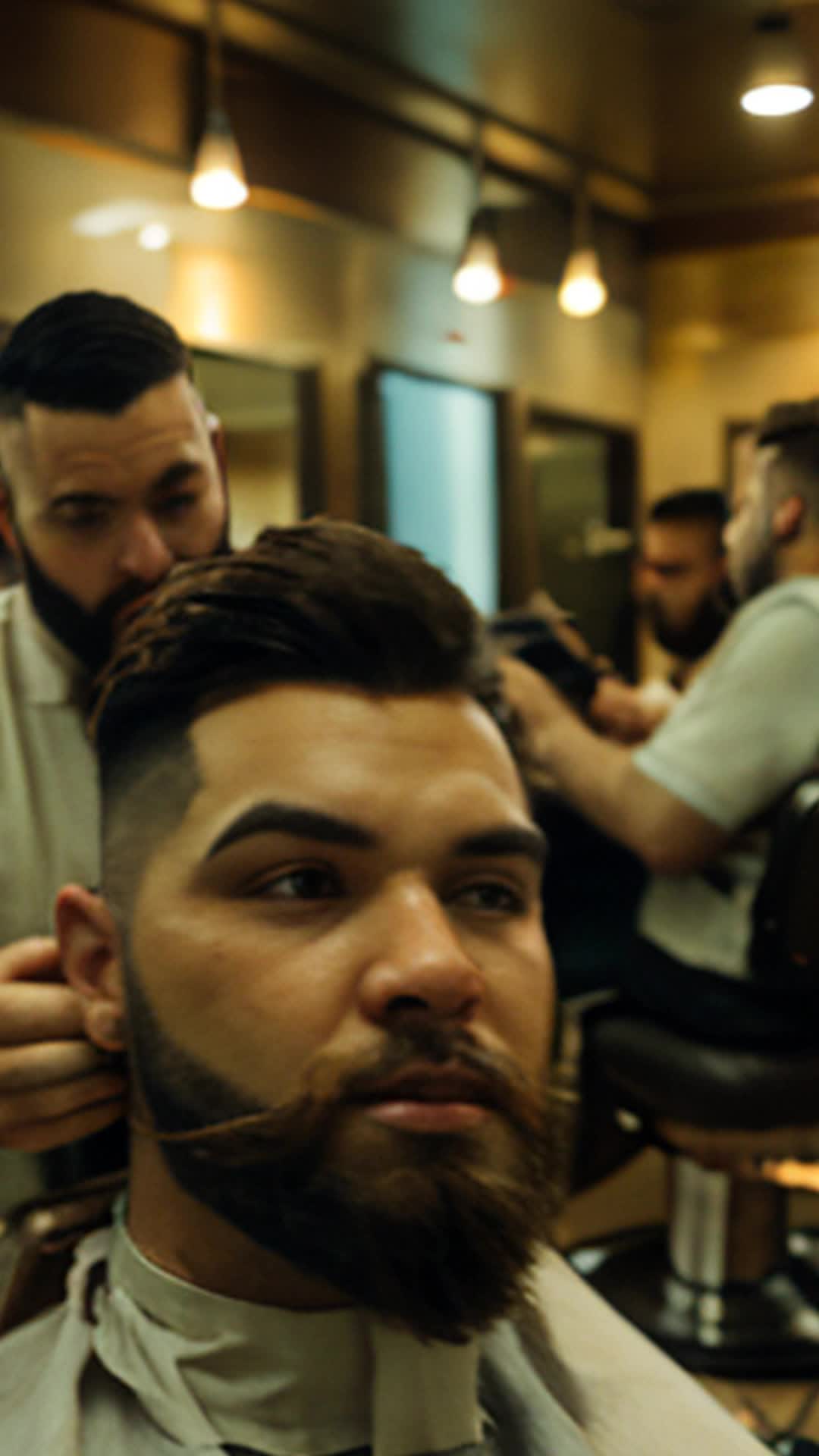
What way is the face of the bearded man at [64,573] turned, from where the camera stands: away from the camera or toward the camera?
toward the camera

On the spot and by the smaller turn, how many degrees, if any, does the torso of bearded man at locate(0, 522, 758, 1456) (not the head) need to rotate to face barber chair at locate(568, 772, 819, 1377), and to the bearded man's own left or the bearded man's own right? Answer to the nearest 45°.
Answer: approximately 90° to the bearded man's own left

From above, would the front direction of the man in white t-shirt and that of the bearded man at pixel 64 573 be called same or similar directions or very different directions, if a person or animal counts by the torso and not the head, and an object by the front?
very different directions

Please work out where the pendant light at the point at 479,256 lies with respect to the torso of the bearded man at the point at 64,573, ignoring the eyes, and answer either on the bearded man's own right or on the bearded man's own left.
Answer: on the bearded man's own left

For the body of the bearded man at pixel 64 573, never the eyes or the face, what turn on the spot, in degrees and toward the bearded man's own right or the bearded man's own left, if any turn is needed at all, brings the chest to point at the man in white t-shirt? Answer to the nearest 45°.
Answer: approximately 90° to the bearded man's own left

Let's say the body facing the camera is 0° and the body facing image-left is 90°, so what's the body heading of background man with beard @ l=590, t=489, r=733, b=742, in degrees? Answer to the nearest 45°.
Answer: approximately 45°

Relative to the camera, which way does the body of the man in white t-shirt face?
to the viewer's left

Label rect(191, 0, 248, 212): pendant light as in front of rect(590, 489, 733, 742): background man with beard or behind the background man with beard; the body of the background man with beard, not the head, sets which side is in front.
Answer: in front

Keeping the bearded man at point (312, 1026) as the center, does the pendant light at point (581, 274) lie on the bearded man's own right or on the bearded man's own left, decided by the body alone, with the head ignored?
on the bearded man's own left

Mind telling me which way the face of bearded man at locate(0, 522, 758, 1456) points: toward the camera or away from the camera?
toward the camera
